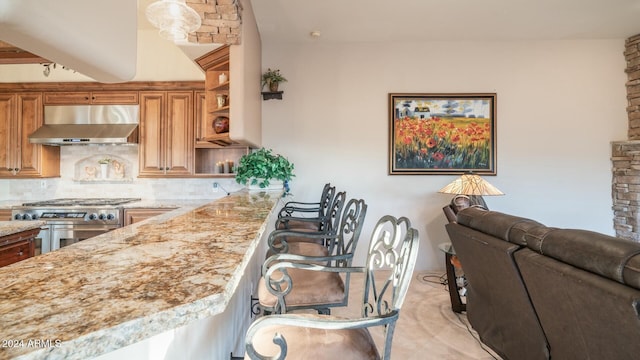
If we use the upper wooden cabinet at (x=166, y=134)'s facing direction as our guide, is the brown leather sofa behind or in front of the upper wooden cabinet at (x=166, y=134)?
in front

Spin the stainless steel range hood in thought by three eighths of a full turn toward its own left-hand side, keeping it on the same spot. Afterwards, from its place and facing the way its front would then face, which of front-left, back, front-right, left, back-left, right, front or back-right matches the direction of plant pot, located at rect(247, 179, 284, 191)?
right

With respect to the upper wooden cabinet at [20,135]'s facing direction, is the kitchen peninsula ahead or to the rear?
ahead

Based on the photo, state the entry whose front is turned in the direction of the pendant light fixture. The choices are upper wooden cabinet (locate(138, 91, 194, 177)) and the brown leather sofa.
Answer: the upper wooden cabinet

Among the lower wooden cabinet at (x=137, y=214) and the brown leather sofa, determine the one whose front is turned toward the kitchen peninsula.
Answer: the lower wooden cabinet

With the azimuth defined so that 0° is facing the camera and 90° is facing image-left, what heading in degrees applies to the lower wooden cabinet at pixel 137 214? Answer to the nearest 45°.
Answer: approximately 0°

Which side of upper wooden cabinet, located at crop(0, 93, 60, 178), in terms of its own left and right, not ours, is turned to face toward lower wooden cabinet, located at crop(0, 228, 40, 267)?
front

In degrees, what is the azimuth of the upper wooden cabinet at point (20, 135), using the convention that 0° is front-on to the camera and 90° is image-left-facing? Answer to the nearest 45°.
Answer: approximately 0°

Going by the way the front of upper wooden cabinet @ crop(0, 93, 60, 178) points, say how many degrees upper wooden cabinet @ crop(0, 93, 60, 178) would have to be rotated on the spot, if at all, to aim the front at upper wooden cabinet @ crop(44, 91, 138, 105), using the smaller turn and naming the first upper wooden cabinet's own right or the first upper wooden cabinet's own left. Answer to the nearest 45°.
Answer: approximately 45° to the first upper wooden cabinet's own left

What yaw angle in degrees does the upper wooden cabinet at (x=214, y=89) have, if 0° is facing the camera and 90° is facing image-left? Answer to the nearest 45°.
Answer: approximately 45°

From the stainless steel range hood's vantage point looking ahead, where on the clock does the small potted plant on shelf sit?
The small potted plant on shelf is roughly at 10 o'clock from the stainless steel range hood.

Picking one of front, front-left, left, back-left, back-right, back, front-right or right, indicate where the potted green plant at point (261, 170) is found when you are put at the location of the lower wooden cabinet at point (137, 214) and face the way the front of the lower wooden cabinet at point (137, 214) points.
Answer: front-left
